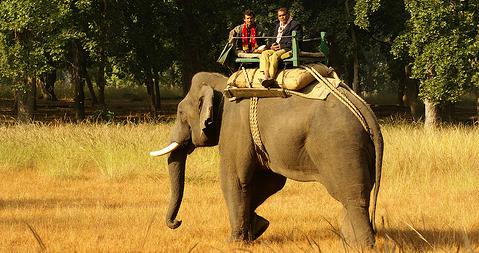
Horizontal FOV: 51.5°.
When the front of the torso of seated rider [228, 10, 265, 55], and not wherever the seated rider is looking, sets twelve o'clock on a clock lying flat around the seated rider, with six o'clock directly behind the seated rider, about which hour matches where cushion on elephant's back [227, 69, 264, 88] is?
The cushion on elephant's back is roughly at 12 o'clock from the seated rider.

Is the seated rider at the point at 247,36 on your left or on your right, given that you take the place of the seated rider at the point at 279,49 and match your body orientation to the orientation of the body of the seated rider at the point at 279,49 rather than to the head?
on your right

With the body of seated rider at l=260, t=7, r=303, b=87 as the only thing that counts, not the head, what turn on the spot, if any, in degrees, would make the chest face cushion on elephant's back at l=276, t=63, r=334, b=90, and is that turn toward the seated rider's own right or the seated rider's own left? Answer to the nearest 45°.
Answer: approximately 45° to the seated rider's own left

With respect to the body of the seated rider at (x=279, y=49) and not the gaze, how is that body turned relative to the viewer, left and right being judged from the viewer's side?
facing the viewer and to the left of the viewer

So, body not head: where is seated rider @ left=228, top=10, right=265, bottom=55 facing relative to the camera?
toward the camera

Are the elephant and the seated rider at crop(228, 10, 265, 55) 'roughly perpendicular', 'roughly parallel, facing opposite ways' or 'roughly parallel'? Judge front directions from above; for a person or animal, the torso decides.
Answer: roughly perpendicular

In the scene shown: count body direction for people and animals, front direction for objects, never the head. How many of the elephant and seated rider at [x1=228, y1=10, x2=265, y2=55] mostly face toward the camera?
1

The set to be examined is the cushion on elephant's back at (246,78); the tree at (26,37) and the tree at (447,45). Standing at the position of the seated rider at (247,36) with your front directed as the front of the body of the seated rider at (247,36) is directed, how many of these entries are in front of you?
1

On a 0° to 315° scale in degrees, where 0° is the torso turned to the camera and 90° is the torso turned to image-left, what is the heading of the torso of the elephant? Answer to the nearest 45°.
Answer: approximately 90°

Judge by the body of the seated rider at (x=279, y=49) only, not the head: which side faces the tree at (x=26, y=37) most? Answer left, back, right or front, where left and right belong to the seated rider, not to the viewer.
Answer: right
